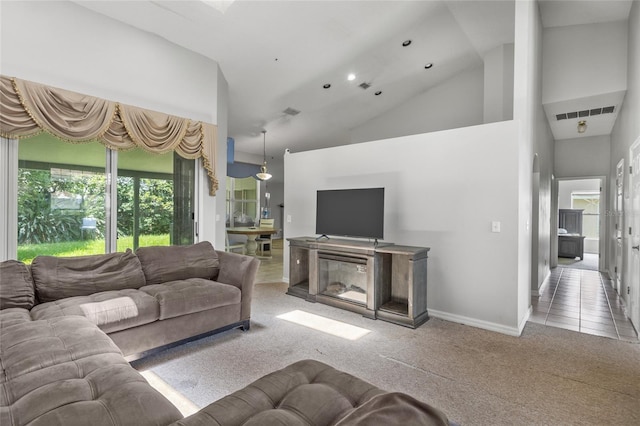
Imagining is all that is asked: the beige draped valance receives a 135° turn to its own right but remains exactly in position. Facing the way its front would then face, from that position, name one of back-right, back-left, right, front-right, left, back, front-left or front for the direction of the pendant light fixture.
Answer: back-right

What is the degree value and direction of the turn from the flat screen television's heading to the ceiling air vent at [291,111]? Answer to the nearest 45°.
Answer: approximately 90° to its right

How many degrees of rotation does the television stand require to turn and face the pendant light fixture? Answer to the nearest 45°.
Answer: approximately 90° to its right

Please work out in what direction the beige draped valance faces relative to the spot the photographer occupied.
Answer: facing the viewer and to the right of the viewer

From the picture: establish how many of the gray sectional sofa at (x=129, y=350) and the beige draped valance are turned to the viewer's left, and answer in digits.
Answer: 0

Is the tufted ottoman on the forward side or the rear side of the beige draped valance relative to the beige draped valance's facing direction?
on the forward side

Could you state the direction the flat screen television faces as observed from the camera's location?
facing the viewer and to the left of the viewer

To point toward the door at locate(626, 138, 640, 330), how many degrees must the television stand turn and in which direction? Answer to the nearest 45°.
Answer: approximately 135° to its left

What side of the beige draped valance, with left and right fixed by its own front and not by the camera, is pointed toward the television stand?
front

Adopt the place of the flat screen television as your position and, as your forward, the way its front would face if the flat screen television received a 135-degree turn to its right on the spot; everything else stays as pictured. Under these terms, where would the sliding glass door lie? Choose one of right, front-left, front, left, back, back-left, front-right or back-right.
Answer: left

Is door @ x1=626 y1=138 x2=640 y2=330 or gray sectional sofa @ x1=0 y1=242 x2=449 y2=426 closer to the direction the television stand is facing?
the gray sectional sofa

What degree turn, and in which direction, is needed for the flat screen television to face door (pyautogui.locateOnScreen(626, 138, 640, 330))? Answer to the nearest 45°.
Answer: approximately 135° to its left

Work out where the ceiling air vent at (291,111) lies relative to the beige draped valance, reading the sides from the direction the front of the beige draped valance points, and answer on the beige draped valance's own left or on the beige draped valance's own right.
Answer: on the beige draped valance's own left

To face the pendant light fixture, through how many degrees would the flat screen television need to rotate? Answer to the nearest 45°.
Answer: approximately 90° to its right
